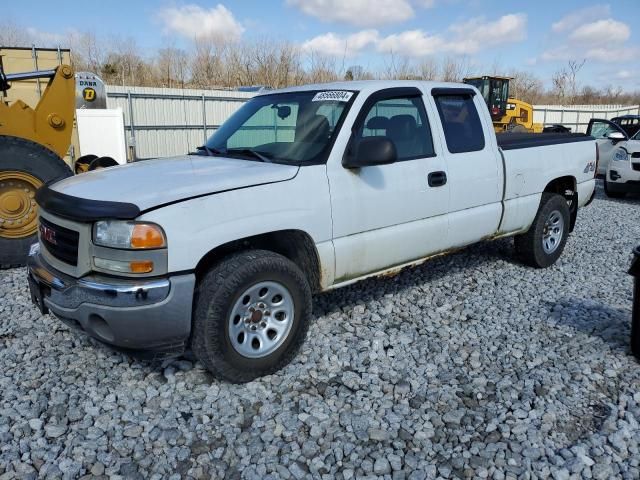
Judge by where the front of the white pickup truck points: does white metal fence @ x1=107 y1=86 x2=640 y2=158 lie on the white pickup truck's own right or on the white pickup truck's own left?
on the white pickup truck's own right

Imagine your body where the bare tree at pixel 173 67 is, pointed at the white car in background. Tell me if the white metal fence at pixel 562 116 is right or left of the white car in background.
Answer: left

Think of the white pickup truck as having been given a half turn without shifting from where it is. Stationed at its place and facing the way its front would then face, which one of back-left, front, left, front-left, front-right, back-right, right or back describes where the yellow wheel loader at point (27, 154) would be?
left

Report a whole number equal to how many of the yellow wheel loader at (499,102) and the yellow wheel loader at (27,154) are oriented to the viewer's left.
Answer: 1

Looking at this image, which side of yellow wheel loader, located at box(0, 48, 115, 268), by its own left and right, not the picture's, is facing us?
right

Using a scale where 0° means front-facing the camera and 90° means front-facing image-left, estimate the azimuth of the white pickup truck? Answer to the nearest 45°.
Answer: approximately 45°

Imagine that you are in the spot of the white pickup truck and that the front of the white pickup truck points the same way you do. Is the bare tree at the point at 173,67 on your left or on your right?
on your right
